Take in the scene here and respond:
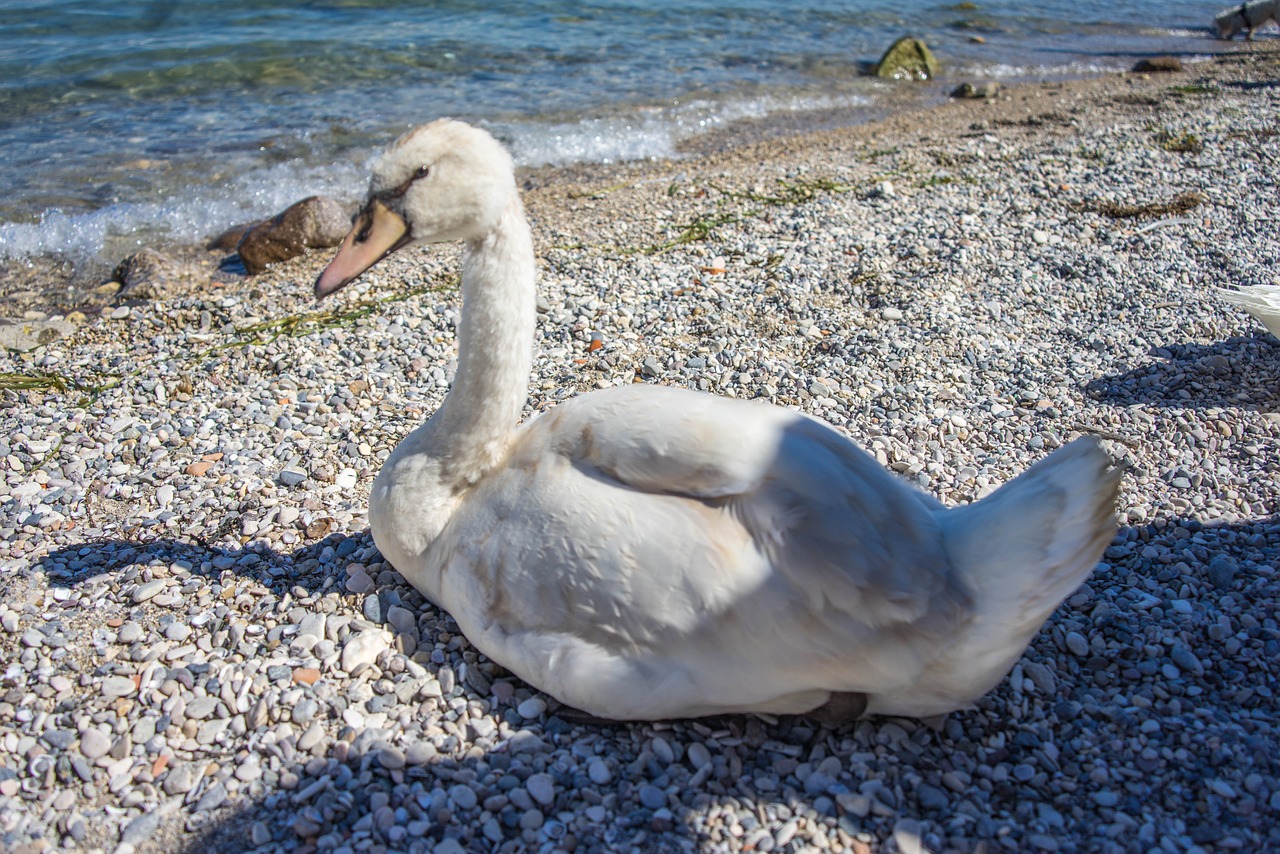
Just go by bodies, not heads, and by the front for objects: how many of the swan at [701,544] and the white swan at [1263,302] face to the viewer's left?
1

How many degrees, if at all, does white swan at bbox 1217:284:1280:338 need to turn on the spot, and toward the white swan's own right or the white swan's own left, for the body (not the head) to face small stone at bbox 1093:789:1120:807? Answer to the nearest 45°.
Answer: approximately 90° to the white swan's own right

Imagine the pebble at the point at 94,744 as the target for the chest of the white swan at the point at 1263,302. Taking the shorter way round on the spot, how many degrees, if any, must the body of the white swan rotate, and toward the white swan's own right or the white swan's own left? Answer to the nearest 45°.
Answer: approximately 135° to the white swan's own right

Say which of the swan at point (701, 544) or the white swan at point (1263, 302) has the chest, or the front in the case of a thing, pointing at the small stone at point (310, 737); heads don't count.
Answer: the swan

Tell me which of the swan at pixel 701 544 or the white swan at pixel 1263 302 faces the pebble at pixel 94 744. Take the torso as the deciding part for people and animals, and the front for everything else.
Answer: the swan

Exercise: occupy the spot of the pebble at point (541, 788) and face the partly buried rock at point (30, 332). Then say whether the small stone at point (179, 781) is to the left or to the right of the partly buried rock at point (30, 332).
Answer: left

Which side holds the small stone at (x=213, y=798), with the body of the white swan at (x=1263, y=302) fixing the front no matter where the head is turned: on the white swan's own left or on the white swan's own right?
on the white swan's own right

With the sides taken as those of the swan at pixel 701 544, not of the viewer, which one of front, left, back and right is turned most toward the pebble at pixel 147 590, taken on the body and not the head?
front

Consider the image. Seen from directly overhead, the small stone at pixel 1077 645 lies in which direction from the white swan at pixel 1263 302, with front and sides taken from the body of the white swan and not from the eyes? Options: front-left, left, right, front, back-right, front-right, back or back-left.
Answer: right

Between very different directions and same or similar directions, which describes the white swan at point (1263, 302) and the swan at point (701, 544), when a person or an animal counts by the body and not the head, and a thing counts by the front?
very different directions

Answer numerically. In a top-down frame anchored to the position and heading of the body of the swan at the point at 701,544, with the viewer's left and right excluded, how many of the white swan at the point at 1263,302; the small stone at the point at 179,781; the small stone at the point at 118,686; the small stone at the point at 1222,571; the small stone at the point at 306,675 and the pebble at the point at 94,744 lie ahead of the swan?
4

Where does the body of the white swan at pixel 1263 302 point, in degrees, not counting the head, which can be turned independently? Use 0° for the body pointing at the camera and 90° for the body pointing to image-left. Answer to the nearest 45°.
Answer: approximately 270°

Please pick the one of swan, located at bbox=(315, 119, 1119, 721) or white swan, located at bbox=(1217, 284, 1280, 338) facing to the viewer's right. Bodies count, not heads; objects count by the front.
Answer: the white swan

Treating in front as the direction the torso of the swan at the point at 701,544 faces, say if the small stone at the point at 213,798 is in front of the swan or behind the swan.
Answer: in front

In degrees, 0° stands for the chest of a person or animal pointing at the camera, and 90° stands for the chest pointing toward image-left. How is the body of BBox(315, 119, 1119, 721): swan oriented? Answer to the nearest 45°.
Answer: approximately 90°

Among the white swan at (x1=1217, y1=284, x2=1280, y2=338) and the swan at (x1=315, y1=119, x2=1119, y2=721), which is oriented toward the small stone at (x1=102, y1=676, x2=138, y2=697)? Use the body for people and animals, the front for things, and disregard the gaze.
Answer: the swan

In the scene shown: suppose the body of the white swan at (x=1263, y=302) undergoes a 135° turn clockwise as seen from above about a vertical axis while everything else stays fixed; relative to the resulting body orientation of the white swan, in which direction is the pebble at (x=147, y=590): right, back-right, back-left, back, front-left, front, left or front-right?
front
